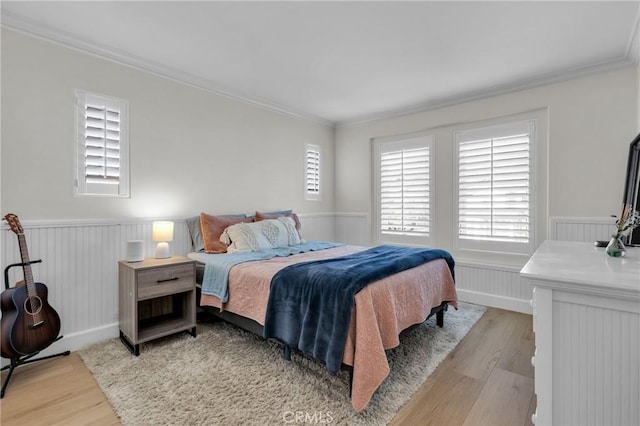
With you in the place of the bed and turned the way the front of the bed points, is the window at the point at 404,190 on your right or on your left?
on your left

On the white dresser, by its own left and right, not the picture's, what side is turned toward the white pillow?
front

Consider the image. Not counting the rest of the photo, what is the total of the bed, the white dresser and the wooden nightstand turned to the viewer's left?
1

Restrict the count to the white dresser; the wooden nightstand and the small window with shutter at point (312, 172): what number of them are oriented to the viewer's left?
1

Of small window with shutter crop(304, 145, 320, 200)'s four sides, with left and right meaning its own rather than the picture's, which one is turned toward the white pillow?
right

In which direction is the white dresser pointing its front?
to the viewer's left

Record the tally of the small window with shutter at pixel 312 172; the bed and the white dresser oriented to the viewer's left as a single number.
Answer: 1
